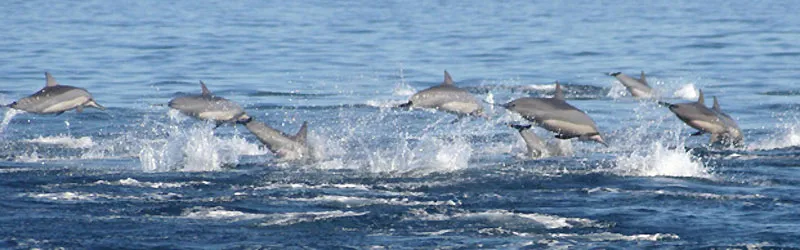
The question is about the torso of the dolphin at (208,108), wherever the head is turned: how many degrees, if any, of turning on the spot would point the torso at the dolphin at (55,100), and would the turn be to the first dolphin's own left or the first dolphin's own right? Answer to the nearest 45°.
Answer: approximately 180°

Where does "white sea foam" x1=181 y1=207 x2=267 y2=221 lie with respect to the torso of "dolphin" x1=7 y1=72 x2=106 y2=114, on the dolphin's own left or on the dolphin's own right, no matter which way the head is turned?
on the dolphin's own right

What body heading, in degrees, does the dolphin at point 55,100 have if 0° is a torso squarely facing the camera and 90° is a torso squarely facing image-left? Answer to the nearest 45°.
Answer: approximately 270°

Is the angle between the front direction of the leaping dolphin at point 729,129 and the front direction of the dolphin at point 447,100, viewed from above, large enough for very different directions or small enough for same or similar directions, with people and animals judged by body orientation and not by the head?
same or similar directions

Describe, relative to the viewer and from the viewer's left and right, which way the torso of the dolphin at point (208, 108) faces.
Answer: facing to the right of the viewer

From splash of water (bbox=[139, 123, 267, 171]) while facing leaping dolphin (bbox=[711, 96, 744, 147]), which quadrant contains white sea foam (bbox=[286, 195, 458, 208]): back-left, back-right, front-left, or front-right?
front-right

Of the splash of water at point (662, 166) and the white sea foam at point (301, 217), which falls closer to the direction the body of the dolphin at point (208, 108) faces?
the splash of water
